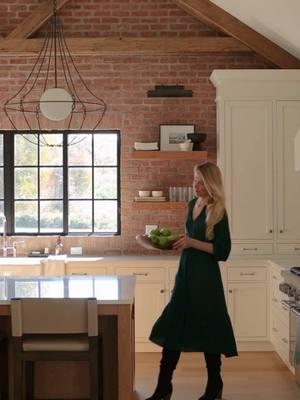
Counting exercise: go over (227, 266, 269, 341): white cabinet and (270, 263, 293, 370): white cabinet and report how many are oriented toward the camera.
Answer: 1

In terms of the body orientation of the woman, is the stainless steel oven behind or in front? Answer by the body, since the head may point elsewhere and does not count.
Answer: behind

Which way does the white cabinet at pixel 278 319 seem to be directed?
to the viewer's left

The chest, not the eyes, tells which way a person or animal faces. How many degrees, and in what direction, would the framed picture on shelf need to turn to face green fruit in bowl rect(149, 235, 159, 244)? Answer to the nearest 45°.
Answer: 0° — it already faces it

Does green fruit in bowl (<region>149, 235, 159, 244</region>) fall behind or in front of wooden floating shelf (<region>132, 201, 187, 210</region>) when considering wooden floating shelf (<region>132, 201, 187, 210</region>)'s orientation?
in front

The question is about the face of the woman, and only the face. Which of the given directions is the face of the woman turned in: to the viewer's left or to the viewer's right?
to the viewer's left

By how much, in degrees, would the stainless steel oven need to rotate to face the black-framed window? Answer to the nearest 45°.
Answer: approximately 45° to its right

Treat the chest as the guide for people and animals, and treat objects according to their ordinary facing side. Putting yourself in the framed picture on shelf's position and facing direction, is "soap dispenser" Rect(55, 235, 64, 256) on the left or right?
on its right

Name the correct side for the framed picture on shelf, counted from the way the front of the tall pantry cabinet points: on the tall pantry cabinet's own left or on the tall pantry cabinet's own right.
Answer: on the tall pantry cabinet's own right
